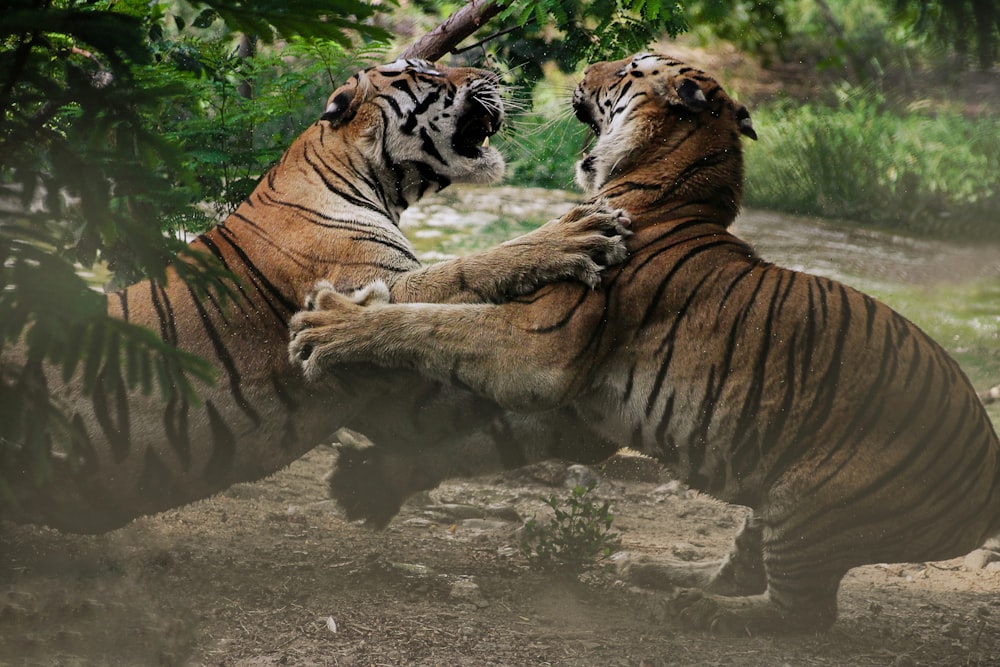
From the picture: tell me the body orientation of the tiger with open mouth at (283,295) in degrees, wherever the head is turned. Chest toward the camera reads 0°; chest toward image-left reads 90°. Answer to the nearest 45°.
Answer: approximately 270°

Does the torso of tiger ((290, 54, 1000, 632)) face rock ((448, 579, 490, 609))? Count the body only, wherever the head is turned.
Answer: yes

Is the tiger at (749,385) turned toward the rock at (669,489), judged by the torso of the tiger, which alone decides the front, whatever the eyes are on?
no

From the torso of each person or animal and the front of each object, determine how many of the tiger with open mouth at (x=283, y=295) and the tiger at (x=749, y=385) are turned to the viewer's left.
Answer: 1

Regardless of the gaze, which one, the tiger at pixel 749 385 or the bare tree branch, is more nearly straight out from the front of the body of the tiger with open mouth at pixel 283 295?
the tiger

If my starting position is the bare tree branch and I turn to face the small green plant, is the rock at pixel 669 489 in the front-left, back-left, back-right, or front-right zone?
front-left

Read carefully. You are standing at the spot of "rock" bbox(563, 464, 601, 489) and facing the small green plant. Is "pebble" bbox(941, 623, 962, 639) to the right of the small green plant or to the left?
left

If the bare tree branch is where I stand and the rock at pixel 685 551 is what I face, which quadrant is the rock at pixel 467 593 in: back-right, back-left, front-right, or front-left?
front-right

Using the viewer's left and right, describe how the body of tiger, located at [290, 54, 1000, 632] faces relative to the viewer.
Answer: facing to the left of the viewer

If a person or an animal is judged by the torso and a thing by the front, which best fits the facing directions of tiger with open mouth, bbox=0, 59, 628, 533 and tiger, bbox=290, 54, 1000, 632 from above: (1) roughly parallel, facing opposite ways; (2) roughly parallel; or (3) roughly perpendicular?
roughly parallel, facing opposite ways

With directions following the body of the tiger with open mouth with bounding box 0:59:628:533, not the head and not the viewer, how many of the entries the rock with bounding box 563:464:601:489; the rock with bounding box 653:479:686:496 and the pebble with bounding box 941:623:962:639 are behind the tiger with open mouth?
0

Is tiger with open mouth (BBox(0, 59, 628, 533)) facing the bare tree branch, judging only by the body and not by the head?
no
